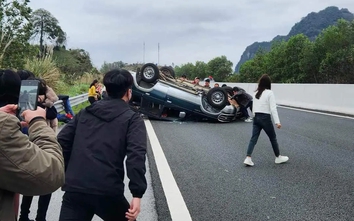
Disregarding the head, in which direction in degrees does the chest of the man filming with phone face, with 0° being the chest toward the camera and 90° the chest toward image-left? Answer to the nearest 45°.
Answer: approximately 225°

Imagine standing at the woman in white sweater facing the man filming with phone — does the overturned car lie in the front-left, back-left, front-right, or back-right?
back-right

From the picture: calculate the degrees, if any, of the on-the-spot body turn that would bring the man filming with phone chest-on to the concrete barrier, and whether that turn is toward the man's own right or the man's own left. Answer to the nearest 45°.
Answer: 0° — they already face it

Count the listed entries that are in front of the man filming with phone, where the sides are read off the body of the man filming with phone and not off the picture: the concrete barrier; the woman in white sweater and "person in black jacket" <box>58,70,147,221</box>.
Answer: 3

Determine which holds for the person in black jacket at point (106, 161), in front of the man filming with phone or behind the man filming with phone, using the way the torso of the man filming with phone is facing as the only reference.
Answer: in front

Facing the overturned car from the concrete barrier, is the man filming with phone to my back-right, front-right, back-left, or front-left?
front-left

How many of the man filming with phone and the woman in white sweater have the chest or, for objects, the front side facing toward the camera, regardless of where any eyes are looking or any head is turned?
0

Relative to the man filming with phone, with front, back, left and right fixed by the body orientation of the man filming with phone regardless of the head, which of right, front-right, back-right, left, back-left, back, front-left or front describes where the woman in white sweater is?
front
